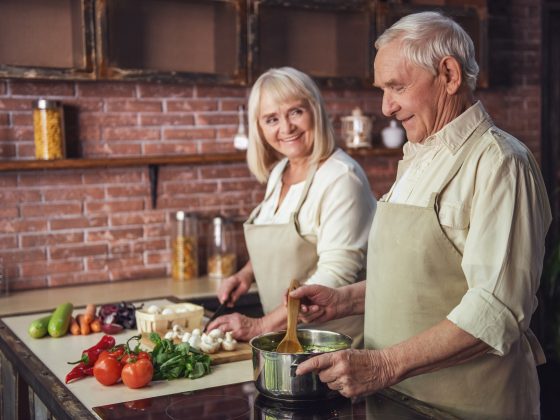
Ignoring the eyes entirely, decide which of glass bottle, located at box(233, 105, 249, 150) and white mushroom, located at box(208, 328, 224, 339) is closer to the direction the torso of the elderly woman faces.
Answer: the white mushroom

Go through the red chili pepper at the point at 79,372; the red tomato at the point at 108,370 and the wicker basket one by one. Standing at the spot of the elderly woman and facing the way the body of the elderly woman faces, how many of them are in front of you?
3

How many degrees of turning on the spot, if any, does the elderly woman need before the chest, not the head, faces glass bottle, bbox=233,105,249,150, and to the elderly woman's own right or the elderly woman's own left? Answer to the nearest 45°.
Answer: approximately 135° to the elderly woman's own right

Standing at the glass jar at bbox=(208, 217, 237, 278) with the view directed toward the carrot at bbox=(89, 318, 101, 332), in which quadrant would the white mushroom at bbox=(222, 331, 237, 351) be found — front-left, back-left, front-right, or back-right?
front-left

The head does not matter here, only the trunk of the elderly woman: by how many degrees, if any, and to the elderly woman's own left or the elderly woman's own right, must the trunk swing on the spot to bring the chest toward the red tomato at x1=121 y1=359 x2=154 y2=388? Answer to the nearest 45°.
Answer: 0° — they already face it

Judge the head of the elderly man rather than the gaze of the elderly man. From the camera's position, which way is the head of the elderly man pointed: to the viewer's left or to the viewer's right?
to the viewer's left

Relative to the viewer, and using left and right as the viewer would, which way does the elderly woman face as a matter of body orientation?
facing the viewer and to the left of the viewer

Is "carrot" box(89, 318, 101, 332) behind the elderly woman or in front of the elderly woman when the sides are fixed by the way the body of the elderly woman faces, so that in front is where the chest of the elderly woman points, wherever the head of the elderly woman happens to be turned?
in front

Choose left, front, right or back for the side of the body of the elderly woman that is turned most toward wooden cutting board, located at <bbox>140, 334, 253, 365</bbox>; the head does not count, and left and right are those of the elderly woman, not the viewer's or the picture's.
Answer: front

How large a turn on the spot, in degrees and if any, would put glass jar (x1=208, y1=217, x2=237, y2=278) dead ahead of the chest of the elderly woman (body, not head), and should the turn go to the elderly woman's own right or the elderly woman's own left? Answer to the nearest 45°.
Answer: approximately 135° to the elderly woman's own right

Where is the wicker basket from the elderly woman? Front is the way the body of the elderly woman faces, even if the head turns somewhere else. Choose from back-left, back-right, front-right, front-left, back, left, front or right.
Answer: front

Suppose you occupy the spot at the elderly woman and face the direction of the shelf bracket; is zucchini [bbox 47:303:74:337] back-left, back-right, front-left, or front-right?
front-left

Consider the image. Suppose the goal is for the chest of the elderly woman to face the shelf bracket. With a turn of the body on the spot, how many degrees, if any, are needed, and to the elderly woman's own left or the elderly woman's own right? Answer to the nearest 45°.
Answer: approximately 90° to the elderly woman's own right

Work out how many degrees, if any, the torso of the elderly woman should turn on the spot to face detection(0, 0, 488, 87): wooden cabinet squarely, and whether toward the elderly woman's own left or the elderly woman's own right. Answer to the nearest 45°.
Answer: approximately 135° to the elderly woman's own right

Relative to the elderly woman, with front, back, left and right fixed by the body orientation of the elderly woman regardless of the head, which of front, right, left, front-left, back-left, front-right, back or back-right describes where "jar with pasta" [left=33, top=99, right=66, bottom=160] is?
right
